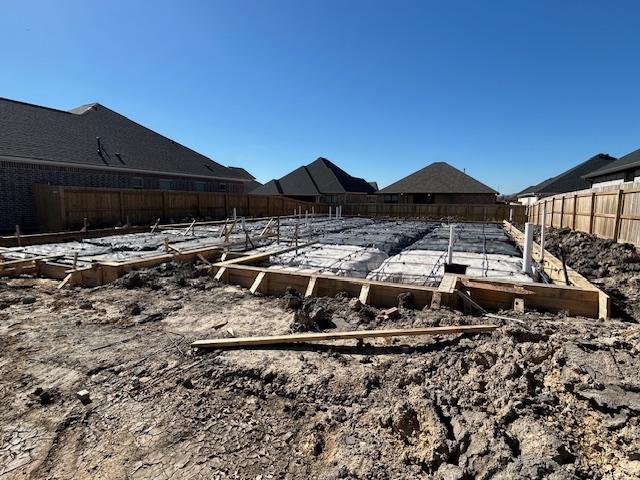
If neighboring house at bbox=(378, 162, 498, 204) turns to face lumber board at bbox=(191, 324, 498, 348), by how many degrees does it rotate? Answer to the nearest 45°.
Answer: approximately 180°

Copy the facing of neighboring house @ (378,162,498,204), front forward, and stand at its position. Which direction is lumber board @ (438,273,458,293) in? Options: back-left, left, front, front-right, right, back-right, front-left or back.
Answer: back

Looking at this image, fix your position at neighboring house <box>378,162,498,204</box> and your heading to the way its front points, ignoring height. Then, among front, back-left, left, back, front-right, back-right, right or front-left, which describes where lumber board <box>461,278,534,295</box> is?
back

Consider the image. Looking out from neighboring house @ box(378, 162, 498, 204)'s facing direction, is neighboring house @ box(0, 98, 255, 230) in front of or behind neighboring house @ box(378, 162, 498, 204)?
behind

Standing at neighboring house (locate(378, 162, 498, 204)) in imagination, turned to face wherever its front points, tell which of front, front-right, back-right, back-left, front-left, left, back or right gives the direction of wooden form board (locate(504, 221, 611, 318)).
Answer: back

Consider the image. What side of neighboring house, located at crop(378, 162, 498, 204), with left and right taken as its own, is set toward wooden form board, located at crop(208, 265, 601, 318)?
back

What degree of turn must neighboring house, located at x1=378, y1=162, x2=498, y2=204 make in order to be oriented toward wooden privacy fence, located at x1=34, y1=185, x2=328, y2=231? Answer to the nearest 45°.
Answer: approximately 135° to its left

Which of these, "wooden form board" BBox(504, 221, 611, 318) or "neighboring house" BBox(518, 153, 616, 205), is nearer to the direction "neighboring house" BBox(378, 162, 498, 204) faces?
the neighboring house

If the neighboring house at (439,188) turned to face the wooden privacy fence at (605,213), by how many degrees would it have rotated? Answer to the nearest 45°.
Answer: approximately 180°

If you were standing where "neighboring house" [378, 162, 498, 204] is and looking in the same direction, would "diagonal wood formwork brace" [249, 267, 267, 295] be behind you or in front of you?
behind

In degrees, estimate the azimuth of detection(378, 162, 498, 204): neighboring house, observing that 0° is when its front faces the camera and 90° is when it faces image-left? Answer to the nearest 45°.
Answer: approximately 180°

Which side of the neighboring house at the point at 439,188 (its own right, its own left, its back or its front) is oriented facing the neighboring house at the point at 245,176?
left

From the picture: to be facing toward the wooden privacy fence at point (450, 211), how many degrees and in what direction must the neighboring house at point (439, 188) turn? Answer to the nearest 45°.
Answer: approximately 180°
